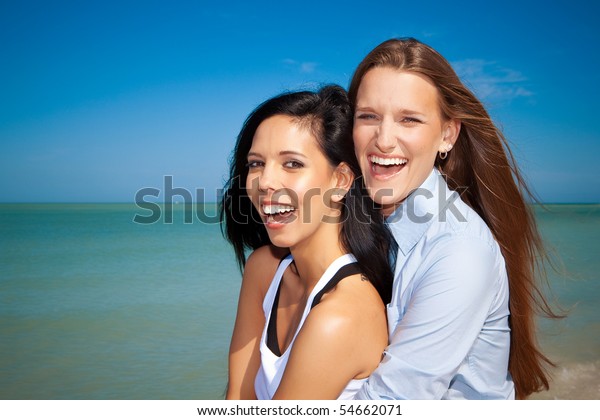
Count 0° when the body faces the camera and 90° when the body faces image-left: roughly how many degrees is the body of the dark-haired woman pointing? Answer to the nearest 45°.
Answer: approximately 45°

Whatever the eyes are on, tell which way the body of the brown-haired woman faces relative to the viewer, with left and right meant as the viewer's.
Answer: facing the viewer and to the left of the viewer

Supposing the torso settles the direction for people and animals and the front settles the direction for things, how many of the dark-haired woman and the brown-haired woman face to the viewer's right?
0

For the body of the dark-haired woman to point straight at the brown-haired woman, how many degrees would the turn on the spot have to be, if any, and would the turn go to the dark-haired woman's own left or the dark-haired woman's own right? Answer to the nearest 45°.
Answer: approximately 135° to the dark-haired woman's own left

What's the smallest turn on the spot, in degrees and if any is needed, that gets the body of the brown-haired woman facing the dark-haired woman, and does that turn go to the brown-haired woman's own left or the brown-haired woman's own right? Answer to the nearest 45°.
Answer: approximately 45° to the brown-haired woman's own right

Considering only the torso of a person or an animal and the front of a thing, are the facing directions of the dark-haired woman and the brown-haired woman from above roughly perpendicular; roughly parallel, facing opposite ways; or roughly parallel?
roughly parallel
